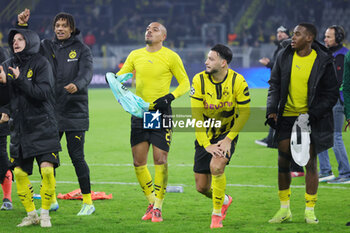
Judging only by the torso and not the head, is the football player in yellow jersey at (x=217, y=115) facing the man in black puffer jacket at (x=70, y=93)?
no

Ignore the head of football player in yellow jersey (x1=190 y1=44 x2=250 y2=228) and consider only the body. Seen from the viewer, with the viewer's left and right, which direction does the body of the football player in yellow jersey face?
facing the viewer

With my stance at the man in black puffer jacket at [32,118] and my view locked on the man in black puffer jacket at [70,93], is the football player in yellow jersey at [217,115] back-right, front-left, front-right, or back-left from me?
front-right

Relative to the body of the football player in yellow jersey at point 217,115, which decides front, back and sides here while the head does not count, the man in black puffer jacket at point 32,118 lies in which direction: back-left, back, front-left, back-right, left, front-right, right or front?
right

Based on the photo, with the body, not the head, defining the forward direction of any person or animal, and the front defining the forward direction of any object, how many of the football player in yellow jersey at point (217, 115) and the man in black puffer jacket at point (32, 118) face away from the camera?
0

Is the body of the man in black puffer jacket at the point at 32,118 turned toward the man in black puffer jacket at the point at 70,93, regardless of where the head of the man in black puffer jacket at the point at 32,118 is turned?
no

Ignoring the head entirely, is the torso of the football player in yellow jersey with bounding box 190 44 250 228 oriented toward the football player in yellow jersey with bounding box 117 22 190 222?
no

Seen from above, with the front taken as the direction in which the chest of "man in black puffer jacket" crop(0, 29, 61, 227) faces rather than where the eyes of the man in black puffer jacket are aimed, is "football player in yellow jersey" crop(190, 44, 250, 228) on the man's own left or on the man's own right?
on the man's own left

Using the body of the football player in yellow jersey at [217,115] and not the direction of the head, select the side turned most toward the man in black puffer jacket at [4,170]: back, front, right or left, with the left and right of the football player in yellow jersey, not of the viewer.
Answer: right

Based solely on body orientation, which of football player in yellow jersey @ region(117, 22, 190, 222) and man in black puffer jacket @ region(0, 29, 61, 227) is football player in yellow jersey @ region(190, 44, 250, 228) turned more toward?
the man in black puffer jacket

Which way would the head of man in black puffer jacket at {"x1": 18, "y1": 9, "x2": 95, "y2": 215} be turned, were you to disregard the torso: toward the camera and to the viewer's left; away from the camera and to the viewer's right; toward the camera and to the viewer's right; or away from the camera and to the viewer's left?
toward the camera and to the viewer's left

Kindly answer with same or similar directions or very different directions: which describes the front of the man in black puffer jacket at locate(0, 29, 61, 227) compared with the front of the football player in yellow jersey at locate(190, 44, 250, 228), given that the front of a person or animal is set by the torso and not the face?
same or similar directions
